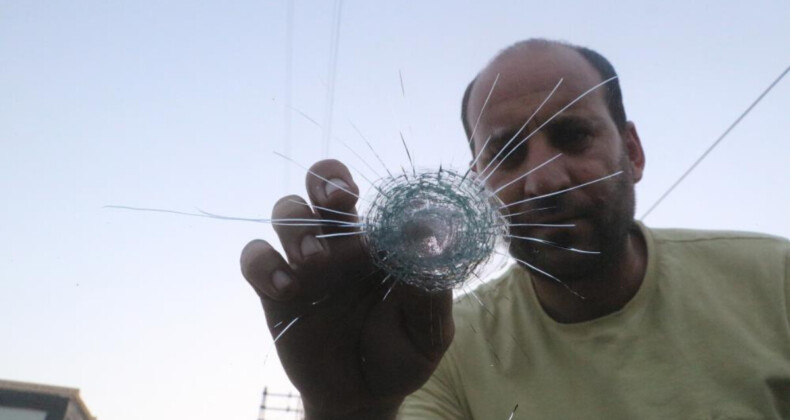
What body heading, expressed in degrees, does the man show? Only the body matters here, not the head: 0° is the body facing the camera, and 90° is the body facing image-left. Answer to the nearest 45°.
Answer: approximately 45°

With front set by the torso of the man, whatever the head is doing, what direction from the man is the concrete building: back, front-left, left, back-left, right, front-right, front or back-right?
right
